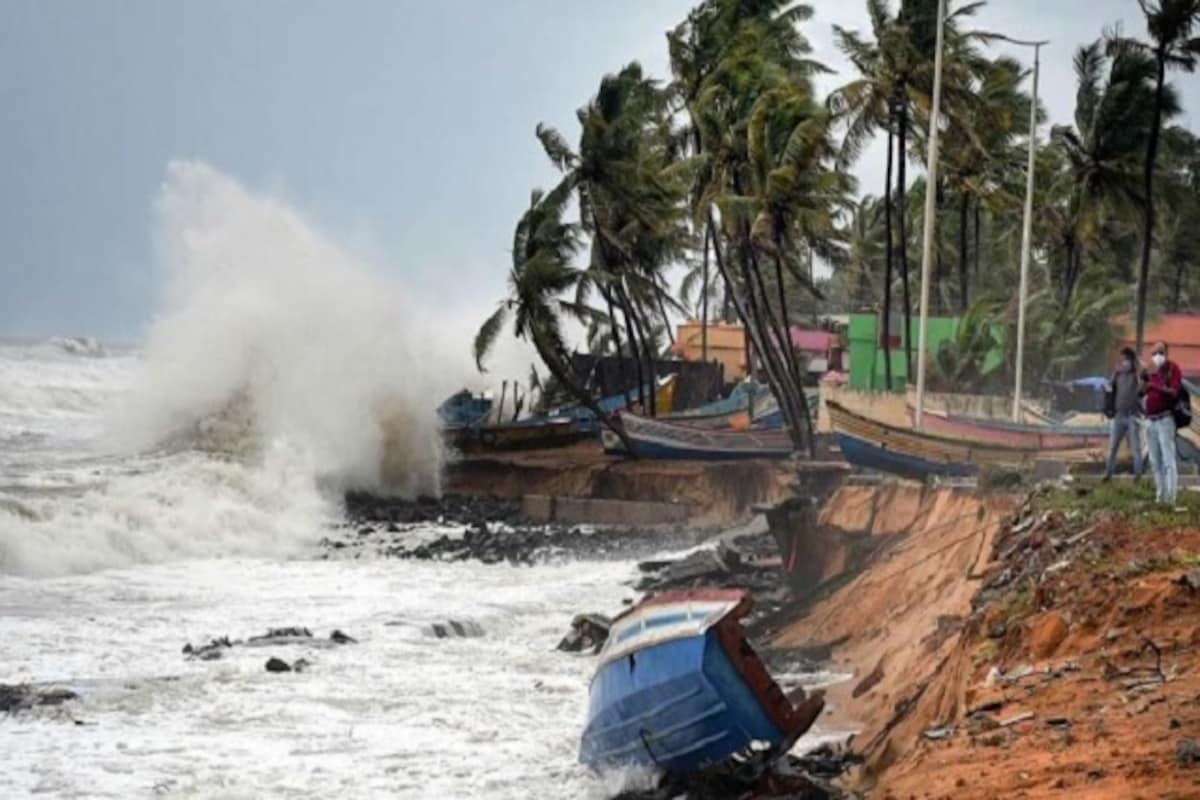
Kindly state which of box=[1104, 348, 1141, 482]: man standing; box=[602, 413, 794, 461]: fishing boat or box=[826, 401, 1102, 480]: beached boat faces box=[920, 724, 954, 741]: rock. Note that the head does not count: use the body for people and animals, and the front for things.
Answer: the man standing

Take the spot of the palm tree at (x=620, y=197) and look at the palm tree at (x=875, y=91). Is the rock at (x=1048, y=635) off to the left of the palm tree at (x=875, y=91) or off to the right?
right

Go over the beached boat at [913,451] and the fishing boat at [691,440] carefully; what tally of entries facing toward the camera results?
0

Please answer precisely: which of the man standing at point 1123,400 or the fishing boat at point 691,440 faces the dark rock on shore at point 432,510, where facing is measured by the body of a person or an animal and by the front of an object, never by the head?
the fishing boat

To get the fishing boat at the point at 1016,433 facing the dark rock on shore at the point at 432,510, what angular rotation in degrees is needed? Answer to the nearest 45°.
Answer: approximately 45° to its right

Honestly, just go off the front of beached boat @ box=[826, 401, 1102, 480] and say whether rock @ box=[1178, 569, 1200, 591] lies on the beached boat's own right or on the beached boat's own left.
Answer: on the beached boat's own left

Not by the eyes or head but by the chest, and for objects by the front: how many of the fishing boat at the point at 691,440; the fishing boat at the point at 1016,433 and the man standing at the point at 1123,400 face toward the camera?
1

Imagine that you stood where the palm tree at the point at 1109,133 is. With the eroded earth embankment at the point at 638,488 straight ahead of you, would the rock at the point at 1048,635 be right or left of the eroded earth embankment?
left

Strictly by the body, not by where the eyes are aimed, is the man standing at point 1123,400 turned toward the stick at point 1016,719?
yes

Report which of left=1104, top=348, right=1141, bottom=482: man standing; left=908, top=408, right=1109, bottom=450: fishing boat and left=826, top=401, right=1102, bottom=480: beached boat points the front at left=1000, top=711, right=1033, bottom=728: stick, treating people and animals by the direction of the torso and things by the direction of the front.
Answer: the man standing

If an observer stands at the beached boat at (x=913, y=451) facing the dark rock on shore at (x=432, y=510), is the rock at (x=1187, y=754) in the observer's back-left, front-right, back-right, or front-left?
back-left

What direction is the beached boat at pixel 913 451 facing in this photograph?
to the viewer's left

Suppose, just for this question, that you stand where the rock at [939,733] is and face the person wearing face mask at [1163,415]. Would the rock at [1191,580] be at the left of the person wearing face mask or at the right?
right

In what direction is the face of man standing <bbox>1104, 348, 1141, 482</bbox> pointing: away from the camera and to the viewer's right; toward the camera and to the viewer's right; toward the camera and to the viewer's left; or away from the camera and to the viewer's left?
toward the camera and to the viewer's left

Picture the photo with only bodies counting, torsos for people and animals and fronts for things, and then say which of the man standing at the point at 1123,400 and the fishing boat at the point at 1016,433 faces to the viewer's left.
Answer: the fishing boat

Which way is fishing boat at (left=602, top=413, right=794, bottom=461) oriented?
to the viewer's left
